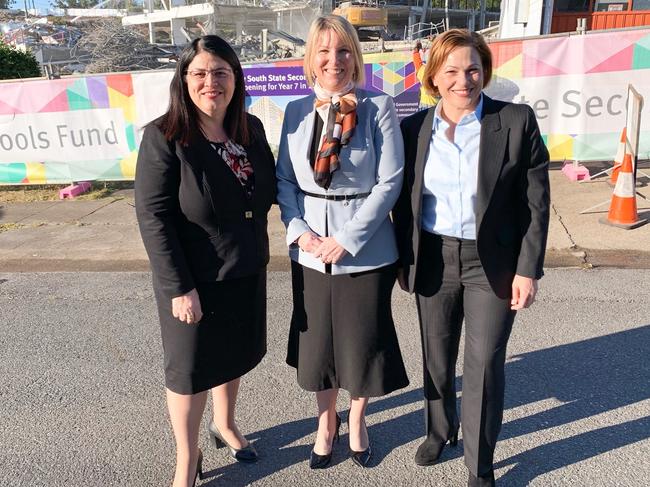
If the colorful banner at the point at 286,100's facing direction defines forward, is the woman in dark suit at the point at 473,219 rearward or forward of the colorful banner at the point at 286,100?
forward

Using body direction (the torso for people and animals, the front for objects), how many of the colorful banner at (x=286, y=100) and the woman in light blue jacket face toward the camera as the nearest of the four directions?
2

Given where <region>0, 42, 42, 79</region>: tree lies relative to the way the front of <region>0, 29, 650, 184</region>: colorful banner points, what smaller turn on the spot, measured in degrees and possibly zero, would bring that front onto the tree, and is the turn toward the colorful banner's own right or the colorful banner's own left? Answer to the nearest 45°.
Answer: approximately 135° to the colorful banner's own right

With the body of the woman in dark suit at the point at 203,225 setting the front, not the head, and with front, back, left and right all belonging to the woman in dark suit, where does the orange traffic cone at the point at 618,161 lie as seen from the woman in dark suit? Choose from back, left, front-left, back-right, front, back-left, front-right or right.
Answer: left

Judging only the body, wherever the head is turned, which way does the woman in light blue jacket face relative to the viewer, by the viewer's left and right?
facing the viewer

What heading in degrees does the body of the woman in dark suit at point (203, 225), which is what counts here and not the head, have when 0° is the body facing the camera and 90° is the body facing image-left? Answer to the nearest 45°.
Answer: approximately 315°

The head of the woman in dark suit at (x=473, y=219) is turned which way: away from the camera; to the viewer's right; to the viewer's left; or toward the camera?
toward the camera

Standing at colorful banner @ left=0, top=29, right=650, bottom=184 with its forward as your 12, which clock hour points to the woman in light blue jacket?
The woman in light blue jacket is roughly at 12 o'clock from the colorful banner.

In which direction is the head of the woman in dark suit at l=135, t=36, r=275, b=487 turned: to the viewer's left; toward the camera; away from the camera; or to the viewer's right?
toward the camera

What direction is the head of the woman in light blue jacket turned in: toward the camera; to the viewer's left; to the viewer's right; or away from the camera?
toward the camera

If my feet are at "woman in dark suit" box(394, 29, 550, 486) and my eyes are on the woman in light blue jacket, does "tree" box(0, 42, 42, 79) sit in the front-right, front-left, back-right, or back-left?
front-right

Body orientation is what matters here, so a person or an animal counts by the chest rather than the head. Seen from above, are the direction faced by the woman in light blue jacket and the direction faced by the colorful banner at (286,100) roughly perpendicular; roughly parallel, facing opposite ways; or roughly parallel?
roughly parallel

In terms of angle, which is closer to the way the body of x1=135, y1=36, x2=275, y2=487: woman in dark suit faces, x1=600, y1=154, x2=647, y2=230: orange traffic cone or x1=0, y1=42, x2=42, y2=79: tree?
the orange traffic cone

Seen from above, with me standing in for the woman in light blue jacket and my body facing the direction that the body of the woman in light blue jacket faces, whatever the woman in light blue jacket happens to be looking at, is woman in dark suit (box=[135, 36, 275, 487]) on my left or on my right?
on my right
